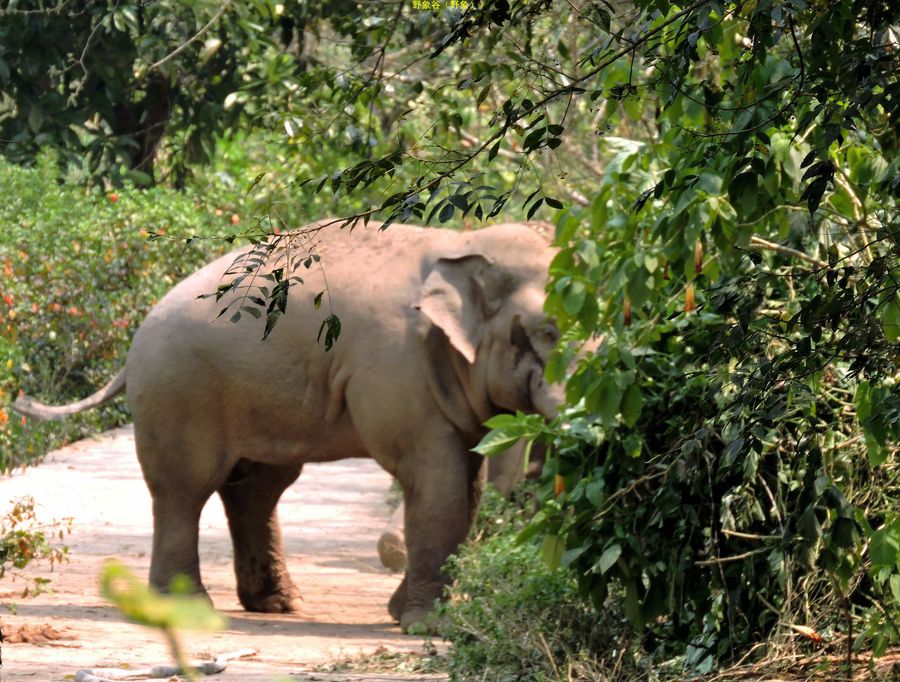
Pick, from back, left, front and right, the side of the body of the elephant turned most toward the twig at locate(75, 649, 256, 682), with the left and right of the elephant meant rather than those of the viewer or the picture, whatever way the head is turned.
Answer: right

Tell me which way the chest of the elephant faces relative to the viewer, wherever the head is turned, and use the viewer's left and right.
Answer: facing to the right of the viewer
